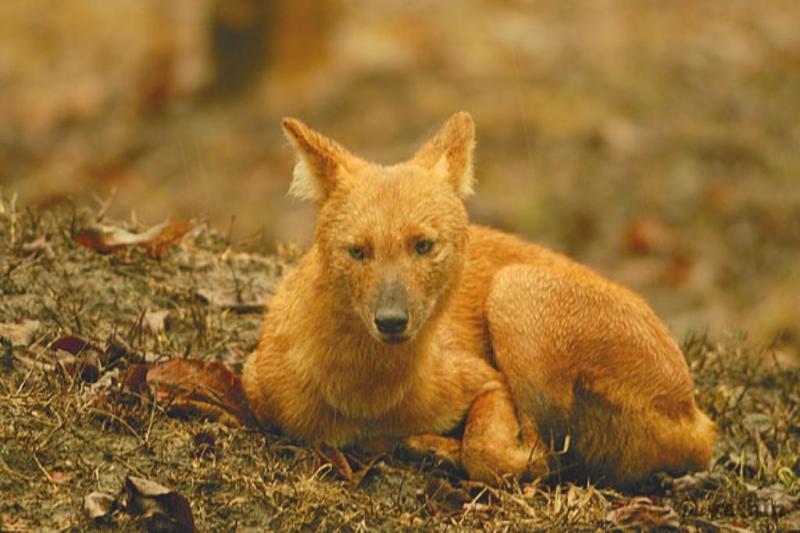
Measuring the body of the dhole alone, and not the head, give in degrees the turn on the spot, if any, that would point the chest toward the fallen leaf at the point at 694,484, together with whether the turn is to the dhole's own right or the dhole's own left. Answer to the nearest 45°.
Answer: approximately 135° to the dhole's own left

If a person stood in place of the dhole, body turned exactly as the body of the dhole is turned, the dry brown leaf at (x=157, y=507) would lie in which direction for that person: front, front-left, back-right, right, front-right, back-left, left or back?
front

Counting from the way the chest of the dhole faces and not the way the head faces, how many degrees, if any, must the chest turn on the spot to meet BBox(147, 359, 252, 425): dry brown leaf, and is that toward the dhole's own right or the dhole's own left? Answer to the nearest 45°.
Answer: approximately 45° to the dhole's own right

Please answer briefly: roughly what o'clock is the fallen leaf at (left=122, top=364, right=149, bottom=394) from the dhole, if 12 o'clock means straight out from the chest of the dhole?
The fallen leaf is roughly at 1 o'clock from the dhole.

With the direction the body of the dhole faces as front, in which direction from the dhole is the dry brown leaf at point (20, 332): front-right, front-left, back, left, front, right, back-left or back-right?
front-right

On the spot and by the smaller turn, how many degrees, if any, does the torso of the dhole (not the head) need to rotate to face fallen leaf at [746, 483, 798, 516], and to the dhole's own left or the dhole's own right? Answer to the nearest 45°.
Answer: approximately 135° to the dhole's own left

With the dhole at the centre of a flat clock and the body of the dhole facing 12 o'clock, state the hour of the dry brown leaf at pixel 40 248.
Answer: The dry brown leaf is roughly at 2 o'clock from the dhole.

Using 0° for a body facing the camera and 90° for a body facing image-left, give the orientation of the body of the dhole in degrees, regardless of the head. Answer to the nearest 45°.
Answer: approximately 45°

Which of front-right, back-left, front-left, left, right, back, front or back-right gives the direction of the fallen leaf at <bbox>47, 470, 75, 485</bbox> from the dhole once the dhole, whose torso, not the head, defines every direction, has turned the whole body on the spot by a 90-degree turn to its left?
right

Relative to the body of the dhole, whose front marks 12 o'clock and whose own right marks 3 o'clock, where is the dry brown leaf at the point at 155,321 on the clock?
The dry brown leaf is roughly at 2 o'clock from the dhole.

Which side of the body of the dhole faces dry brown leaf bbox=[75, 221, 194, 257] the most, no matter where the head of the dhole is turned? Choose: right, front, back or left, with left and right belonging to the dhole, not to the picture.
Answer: right
